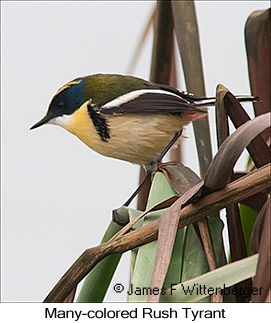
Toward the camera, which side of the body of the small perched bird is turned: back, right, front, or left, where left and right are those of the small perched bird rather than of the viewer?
left
